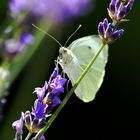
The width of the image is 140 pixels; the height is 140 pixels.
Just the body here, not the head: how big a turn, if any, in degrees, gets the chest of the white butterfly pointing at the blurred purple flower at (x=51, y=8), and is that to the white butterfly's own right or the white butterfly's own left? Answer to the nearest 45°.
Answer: approximately 90° to the white butterfly's own right

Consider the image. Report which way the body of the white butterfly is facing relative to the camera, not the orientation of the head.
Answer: to the viewer's left
